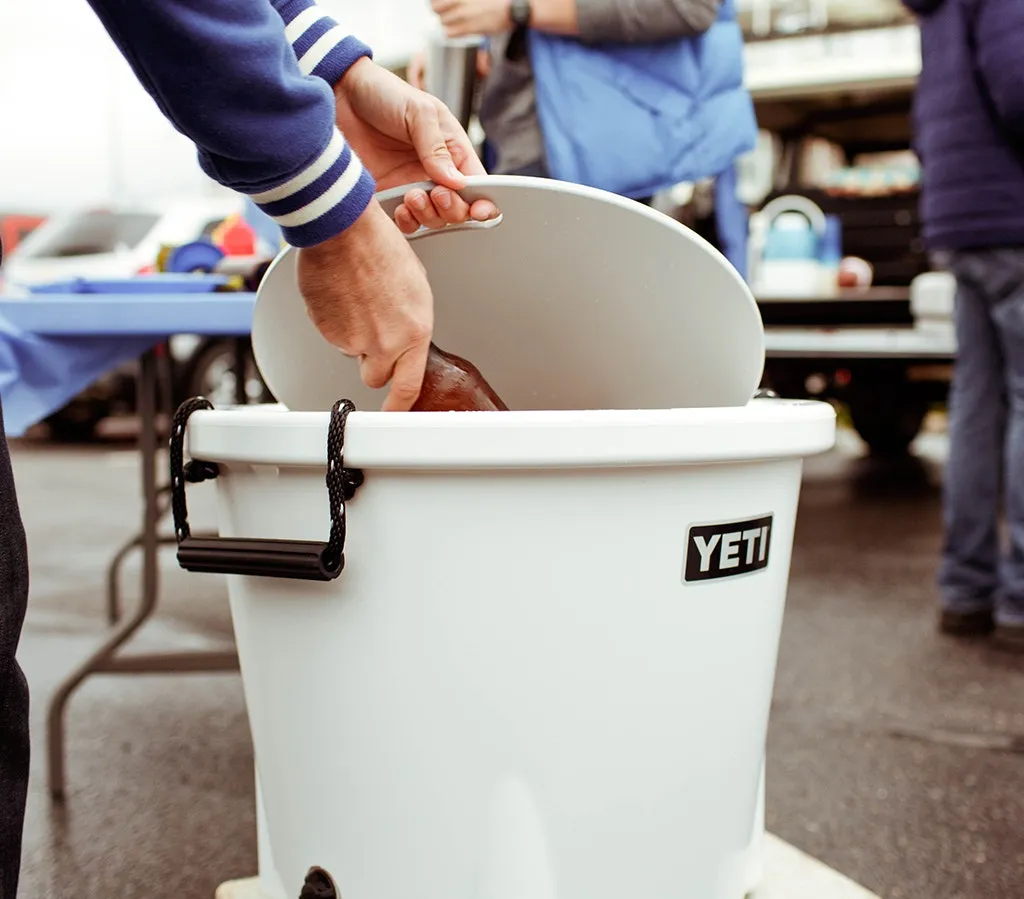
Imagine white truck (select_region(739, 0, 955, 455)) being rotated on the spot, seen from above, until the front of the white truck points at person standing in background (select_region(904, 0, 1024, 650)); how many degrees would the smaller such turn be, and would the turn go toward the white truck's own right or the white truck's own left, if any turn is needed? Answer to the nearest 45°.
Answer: approximately 180°

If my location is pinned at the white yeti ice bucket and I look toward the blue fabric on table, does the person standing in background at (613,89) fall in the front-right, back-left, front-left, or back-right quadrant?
front-right

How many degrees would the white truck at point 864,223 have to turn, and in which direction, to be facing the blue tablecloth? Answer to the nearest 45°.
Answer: approximately 180°

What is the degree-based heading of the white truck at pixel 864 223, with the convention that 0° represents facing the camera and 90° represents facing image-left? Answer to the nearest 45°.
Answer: approximately 180°

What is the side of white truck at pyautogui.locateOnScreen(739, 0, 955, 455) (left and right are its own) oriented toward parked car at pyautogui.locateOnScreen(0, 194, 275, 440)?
left
